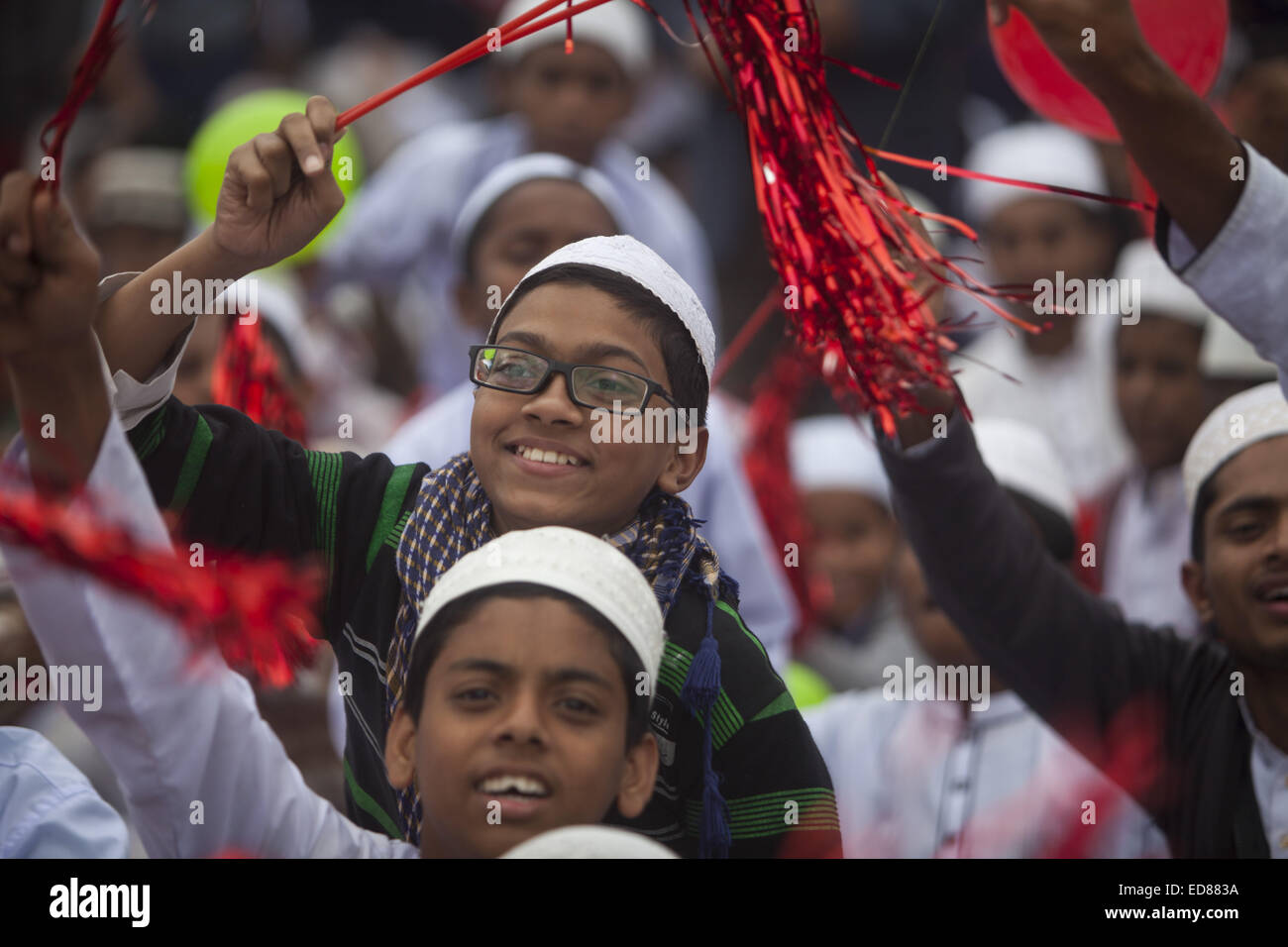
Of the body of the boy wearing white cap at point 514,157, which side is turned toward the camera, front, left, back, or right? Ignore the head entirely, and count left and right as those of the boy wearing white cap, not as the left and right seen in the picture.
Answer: front

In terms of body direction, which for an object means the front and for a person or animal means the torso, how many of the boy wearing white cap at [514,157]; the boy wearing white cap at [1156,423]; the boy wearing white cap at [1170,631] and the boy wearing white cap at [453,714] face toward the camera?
4

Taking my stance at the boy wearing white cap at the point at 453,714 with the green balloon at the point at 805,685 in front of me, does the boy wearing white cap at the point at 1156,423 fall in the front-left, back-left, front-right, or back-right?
front-right

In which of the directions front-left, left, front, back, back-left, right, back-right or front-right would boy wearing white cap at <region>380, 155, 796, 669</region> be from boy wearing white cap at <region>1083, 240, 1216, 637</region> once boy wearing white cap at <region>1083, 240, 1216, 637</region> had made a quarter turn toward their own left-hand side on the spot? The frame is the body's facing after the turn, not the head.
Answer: back-right

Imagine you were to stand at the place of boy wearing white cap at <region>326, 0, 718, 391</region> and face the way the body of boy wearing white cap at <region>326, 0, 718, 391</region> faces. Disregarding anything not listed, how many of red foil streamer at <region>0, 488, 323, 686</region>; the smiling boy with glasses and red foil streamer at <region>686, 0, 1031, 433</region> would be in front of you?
3

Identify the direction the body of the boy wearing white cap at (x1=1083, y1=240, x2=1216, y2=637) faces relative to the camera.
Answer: toward the camera

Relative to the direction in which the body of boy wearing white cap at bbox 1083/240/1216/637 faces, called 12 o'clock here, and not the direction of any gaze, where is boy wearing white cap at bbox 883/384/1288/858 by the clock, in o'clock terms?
boy wearing white cap at bbox 883/384/1288/858 is roughly at 12 o'clock from boy wearing white cap at bbox 1083/240/1216/637.

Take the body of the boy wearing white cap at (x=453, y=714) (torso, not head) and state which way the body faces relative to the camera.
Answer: toward the camera

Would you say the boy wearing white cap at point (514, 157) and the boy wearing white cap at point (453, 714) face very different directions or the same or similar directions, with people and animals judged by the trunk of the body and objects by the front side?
same or similar directions

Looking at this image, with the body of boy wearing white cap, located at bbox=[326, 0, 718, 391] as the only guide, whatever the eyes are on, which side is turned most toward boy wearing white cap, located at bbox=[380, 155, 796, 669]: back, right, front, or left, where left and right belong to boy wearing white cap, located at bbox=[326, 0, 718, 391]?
front

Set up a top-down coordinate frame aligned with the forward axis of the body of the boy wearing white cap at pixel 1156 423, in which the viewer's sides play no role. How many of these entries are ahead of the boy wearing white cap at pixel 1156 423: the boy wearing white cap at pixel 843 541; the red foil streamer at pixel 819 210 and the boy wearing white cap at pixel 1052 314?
1
